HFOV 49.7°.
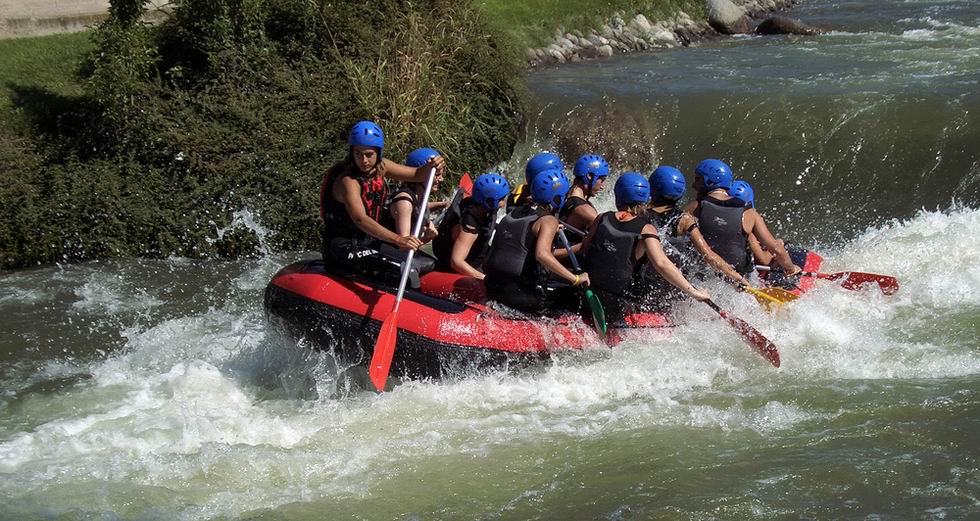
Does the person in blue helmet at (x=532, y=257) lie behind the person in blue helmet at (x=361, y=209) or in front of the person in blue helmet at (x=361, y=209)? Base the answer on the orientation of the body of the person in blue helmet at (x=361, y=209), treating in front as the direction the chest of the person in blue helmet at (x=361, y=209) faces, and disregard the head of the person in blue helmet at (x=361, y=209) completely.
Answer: in front

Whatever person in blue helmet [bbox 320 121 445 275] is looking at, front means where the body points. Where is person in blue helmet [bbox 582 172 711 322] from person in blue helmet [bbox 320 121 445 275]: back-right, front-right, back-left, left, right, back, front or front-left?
front-left

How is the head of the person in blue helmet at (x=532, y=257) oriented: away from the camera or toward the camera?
away from the camera

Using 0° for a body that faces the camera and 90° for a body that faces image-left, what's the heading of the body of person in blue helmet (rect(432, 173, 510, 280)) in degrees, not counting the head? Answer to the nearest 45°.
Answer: approximately 270°

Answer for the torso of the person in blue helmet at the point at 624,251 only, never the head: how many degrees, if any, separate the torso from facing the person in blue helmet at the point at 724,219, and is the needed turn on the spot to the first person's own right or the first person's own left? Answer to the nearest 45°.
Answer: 0° — they already face them

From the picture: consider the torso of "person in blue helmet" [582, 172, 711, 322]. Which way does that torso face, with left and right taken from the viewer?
facing away from the viewer and to the right of the viewer
